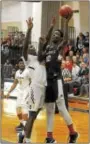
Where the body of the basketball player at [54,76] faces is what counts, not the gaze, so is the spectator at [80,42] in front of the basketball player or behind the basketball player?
behind

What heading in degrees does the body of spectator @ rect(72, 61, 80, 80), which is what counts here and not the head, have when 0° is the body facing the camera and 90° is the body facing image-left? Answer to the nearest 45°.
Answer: approximately 45°

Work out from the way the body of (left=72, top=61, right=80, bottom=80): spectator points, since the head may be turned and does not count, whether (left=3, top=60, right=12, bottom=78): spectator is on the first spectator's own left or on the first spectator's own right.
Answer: on the first spectator's own right

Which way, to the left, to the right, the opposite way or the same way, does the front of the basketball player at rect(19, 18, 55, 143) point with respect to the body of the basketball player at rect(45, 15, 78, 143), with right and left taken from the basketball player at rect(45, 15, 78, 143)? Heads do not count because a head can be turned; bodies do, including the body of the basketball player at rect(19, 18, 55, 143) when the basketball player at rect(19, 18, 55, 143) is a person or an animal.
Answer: the opposite way

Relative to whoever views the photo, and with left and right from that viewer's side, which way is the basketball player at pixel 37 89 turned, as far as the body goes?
facing away from the viewer and to the right of the viewer

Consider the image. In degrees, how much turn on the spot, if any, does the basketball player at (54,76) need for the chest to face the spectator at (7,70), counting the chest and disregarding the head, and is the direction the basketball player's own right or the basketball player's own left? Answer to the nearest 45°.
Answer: approximately 135° to the basketball player's own right

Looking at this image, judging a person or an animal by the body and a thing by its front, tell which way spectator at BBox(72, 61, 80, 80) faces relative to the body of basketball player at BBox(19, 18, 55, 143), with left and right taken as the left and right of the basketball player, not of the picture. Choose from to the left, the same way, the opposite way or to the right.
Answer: the opposite way

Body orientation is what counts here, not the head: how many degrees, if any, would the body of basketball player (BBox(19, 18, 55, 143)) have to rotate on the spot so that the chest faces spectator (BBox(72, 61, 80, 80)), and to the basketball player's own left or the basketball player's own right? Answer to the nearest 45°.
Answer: approximately 45° to the basketball player's own left
